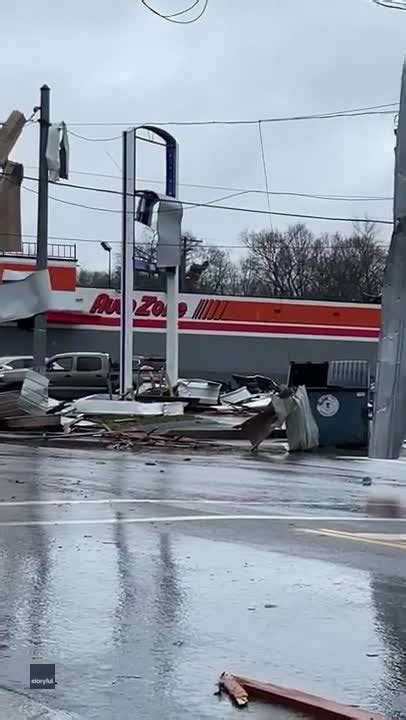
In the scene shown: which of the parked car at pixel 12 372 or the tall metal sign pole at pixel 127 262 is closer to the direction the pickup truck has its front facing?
the parked car

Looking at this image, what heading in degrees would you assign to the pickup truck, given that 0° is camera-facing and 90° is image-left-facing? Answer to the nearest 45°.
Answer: approximately 90°

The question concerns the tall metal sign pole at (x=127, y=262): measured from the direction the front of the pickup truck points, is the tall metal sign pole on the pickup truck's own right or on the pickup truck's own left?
on the pickup truck's own left

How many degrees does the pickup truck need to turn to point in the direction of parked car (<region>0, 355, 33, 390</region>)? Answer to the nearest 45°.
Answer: approximately 45° to its left

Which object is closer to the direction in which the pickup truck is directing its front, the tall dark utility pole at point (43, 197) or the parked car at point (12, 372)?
the parked car

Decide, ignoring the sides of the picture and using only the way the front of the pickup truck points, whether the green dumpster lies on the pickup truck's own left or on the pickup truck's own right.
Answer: on the pickup truck's own left
